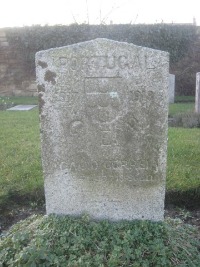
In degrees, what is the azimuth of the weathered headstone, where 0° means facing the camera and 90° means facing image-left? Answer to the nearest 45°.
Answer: approximately 0°
